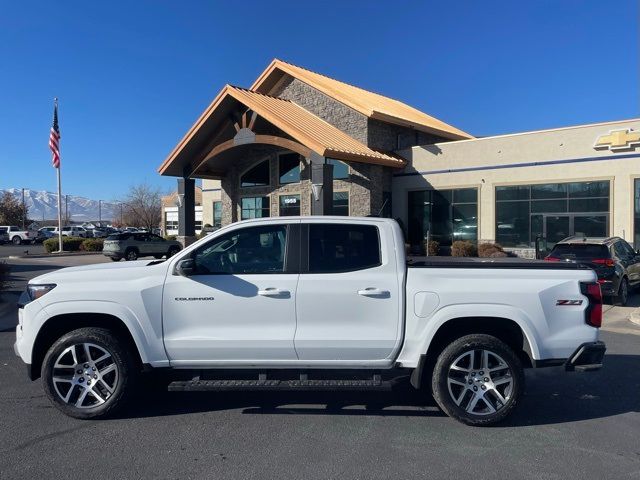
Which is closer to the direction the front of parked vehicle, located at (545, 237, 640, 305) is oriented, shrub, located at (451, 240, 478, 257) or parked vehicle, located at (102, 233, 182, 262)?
the shrub

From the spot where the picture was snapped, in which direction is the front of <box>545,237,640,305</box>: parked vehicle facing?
facing away from the viewer and to the right of the viewer

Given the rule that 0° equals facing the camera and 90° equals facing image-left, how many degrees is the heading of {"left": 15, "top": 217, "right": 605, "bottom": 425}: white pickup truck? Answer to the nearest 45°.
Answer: approximately 90°

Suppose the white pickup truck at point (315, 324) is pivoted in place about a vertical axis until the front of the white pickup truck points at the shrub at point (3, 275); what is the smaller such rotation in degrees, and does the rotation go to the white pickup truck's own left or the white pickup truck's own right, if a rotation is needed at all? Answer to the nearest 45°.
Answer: approximately 45° to the white pickup truck's own right

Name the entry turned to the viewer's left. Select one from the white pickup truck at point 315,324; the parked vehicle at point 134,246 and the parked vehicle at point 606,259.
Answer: the white pickup truck

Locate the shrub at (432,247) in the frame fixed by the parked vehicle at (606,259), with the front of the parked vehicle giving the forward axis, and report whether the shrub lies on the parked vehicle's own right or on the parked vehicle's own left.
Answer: on the parked vehicle's own left

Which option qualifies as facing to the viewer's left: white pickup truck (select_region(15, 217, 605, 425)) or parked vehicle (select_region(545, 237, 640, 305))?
the white pickup truck
